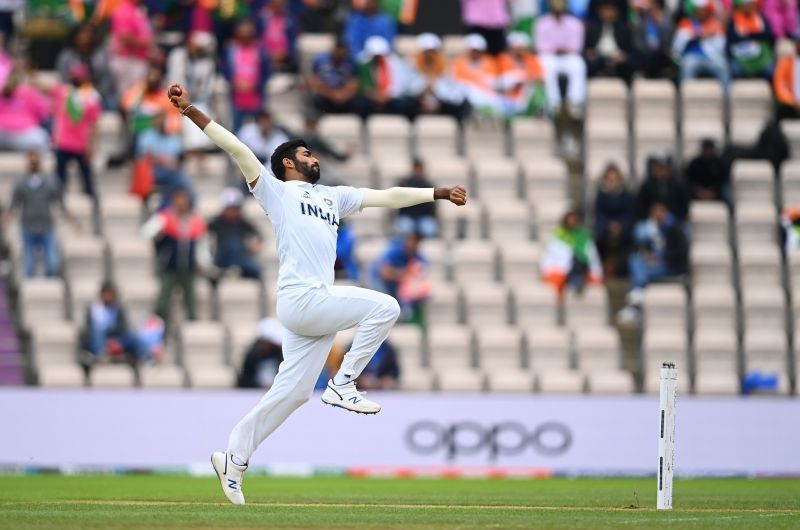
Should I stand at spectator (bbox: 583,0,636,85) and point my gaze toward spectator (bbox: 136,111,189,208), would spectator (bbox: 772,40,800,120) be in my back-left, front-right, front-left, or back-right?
back-left

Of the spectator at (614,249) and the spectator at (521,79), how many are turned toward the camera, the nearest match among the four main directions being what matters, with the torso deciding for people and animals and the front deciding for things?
2

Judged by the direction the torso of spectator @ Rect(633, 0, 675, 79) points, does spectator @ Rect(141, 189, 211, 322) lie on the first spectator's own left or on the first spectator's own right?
on the first spectator's own right

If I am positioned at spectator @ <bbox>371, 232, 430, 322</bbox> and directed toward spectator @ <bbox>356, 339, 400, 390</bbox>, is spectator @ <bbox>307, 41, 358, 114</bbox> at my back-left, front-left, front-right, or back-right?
back-right

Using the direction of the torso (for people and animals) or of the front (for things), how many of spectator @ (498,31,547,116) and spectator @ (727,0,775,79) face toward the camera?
2
